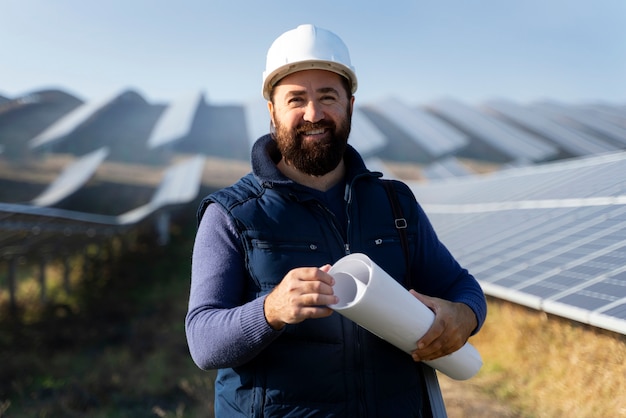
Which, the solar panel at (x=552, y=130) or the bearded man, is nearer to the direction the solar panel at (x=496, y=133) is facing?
the bearded man

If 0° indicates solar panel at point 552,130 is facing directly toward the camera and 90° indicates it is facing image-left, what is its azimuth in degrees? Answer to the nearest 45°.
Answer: approximately 45°

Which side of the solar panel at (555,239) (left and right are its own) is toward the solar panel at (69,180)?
right

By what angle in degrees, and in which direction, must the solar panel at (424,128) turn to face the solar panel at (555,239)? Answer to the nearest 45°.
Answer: approximately 45° to its left

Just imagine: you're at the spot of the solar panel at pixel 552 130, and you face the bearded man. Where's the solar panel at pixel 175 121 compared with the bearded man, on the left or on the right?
right
